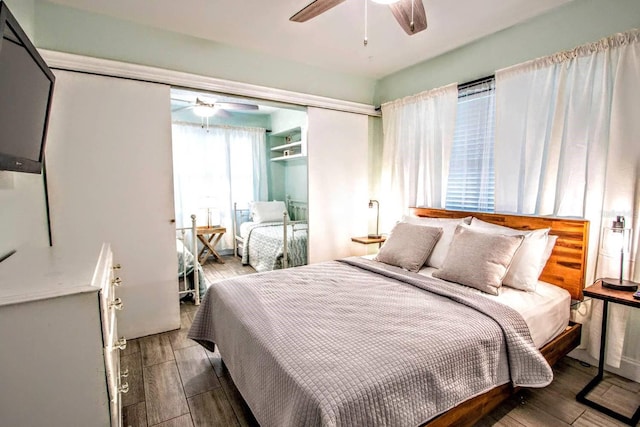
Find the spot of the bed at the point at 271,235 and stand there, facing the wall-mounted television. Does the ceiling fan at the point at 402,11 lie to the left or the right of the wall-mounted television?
left

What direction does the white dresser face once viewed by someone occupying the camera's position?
facing to the right of the viewer

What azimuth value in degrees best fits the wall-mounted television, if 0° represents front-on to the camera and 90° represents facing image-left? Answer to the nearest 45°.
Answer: approximately 315°

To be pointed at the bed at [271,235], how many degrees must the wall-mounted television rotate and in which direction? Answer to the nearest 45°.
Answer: approximately 90° to its left
